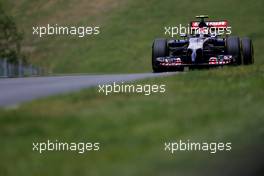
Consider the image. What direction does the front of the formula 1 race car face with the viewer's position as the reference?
facing the viewer
